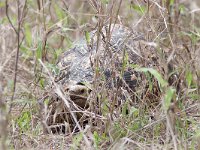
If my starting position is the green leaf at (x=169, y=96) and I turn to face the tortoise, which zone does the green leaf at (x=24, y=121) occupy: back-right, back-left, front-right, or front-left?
front-left

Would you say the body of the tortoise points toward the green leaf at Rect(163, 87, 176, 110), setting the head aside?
no

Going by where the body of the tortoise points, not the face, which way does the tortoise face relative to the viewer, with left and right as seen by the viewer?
facing the viewer and to the left of the viewer

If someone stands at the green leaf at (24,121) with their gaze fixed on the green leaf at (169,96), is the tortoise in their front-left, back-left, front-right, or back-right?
front-left

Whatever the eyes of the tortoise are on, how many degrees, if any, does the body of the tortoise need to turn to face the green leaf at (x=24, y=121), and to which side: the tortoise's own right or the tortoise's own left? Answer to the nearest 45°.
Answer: approximately 45° to the tortoise's own right

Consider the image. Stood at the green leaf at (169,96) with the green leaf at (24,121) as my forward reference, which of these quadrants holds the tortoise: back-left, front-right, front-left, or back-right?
front-right
